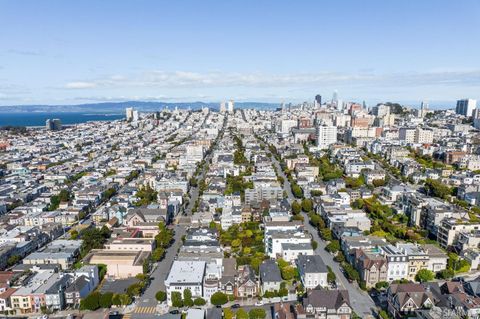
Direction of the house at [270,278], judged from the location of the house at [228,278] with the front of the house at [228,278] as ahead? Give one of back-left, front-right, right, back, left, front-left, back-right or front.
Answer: left

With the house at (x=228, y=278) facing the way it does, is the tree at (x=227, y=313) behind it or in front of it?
in front

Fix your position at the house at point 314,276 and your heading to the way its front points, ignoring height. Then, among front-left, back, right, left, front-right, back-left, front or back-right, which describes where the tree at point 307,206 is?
back

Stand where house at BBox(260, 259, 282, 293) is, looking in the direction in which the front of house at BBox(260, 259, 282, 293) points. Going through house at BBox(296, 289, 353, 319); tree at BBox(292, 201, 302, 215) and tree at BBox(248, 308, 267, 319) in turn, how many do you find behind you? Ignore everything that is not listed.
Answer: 1

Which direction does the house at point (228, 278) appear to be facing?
toward the camera

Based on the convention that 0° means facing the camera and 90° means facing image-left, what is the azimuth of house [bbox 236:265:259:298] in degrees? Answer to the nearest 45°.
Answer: approximately 0°

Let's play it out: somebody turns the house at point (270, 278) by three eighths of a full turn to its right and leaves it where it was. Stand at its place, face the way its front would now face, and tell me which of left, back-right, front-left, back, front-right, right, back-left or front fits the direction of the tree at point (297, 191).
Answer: front-right

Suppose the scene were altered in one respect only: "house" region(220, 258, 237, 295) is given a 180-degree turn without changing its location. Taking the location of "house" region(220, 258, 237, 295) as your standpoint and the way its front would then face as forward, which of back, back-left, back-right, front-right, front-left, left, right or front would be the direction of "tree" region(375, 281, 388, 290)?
right
